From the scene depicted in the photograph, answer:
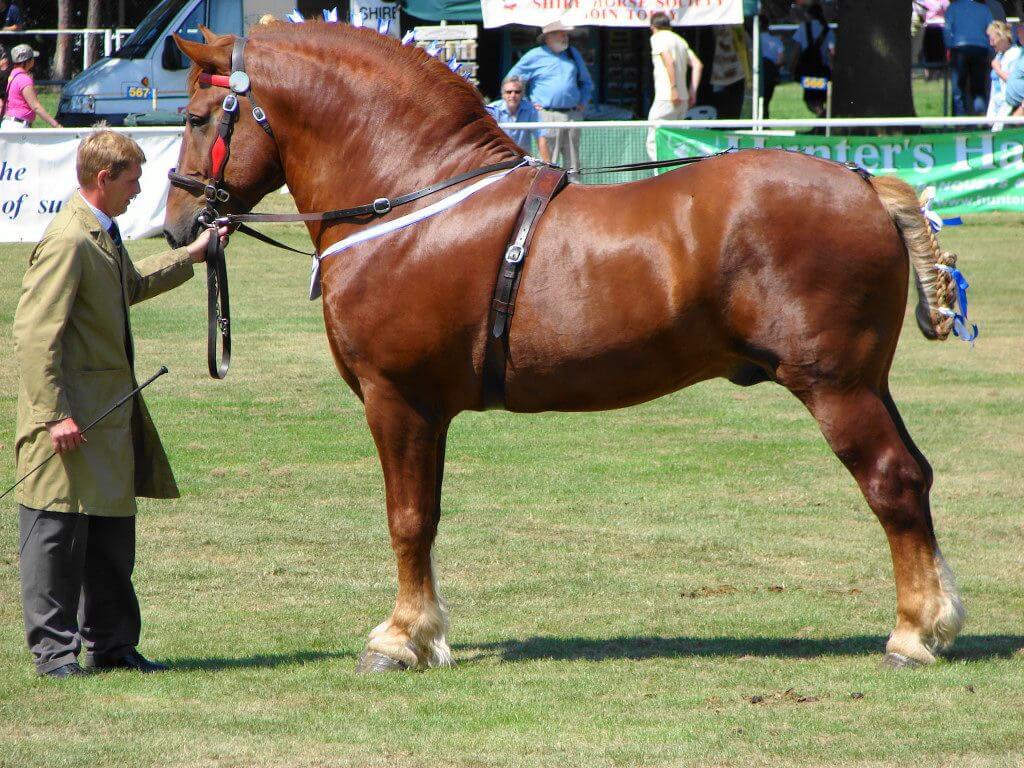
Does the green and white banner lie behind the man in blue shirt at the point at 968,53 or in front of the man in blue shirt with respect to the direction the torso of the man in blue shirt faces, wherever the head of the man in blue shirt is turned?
behind

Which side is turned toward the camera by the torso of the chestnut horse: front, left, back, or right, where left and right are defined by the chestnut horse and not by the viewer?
left

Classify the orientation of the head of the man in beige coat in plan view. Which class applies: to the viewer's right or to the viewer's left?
to the viewer's right

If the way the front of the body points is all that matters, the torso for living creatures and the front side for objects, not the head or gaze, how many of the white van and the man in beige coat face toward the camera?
0

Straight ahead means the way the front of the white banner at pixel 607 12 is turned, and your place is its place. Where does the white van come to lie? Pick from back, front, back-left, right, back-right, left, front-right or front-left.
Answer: right

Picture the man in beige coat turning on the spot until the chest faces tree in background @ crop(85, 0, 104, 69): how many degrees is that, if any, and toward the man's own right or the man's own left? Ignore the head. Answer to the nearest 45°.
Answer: approximately 90° to the man's own left

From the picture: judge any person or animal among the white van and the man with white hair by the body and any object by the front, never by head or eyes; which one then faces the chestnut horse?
the man with white hair

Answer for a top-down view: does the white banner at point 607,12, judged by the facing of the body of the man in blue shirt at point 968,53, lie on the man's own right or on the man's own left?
on the man's own left

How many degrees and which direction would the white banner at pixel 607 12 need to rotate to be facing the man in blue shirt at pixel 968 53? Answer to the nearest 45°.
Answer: approximately 135° to its left

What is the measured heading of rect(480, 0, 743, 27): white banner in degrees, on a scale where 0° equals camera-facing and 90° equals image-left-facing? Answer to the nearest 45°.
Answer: approximately 0°

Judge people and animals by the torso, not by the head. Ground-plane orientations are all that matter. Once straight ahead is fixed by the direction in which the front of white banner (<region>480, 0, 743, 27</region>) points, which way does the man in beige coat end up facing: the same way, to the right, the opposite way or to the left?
to the left

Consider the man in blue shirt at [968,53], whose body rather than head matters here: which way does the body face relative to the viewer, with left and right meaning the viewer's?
facing away from the viewer

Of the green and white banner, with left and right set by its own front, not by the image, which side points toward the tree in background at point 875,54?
back

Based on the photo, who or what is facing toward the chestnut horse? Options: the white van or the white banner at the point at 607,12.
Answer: the white banner
